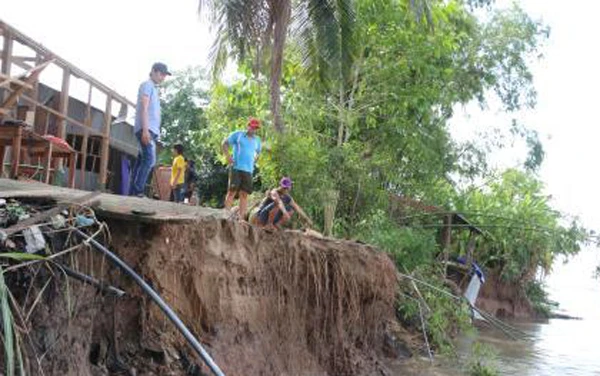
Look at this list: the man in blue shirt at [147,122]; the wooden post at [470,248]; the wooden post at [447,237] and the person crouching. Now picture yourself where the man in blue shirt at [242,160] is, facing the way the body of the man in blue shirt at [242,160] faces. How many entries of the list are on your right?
1

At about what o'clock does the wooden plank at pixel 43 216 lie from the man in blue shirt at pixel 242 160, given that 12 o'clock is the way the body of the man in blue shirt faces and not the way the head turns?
The wooden plank is roughly at 2 o'clock from the man in blue shirt.

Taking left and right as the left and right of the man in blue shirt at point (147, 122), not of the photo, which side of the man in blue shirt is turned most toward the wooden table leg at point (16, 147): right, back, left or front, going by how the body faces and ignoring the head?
back

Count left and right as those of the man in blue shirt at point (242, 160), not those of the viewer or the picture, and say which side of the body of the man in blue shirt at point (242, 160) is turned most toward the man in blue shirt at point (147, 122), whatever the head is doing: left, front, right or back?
right

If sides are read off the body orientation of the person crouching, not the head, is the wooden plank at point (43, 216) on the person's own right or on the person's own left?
on the person's own right

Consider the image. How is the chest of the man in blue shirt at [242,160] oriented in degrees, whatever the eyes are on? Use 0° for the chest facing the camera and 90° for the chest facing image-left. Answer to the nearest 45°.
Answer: approximately 315°

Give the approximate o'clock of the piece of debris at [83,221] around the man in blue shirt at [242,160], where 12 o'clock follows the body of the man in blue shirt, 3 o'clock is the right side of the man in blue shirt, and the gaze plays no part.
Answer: The piece of debris is roughly at 2 o'clock from the man in blue shirt.

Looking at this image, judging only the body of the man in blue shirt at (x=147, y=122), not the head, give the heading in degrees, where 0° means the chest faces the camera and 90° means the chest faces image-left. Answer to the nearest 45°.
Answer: approximately 270°
